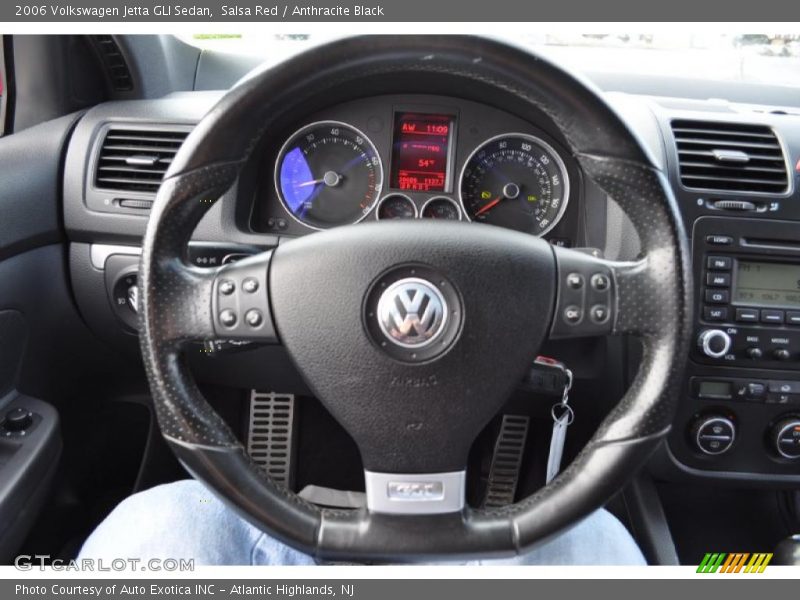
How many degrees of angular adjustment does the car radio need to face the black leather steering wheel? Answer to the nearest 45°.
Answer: approximately 45° to its right

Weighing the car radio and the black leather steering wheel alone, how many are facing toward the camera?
2

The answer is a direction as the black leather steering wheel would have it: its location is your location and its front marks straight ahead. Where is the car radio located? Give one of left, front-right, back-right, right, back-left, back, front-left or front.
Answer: back-left

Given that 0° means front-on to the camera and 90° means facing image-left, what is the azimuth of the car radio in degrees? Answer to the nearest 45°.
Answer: approximately 0°

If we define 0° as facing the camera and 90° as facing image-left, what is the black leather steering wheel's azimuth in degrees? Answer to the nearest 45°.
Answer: approximately 0°
